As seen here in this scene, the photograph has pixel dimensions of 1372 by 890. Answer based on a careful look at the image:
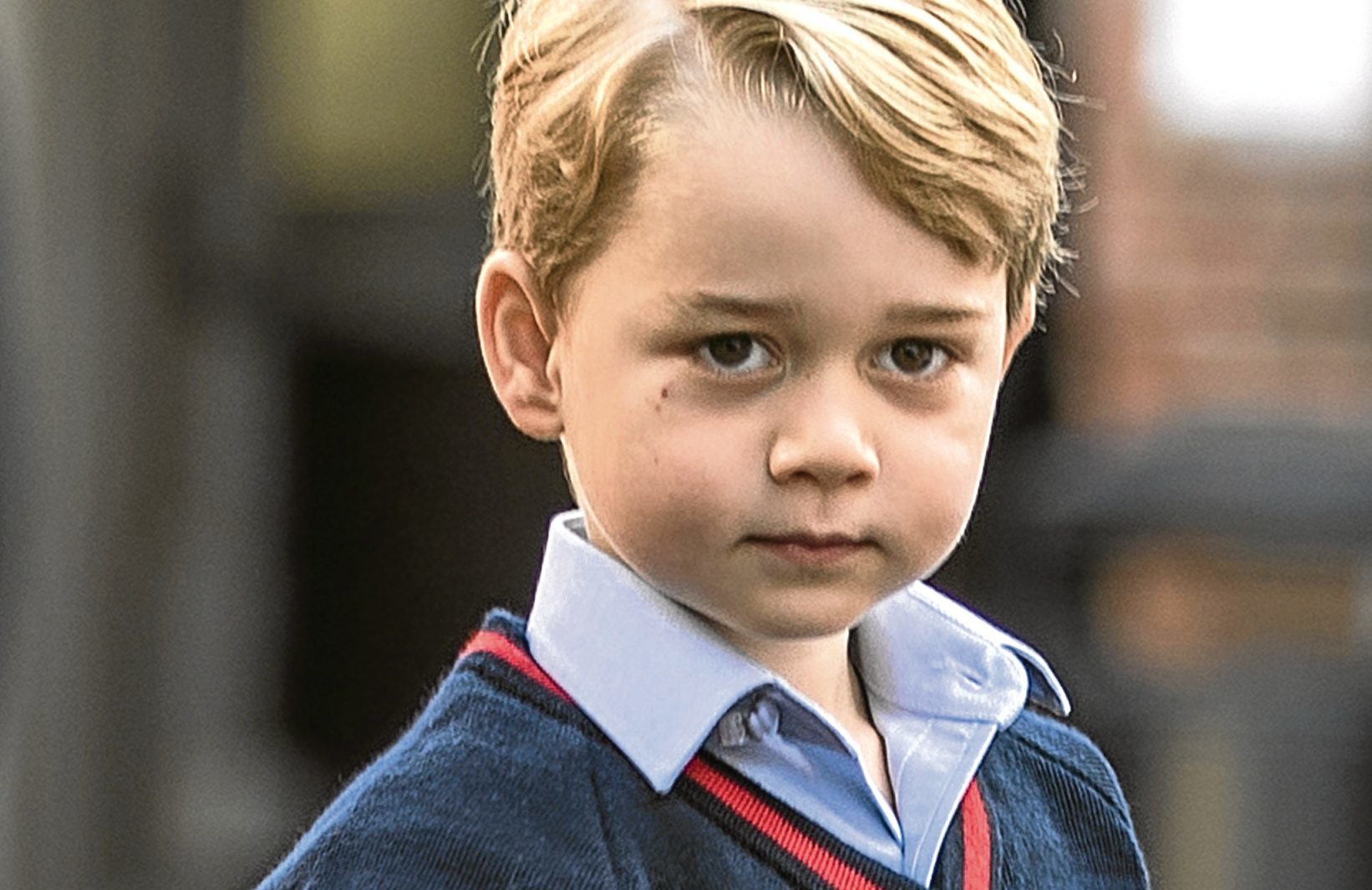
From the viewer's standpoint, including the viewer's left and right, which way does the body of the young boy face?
facing the viewer and to the right of the viewer

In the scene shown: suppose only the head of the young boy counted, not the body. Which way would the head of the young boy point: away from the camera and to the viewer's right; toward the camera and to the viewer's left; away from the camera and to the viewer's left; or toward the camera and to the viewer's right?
toward the camera and to the viewer's right
